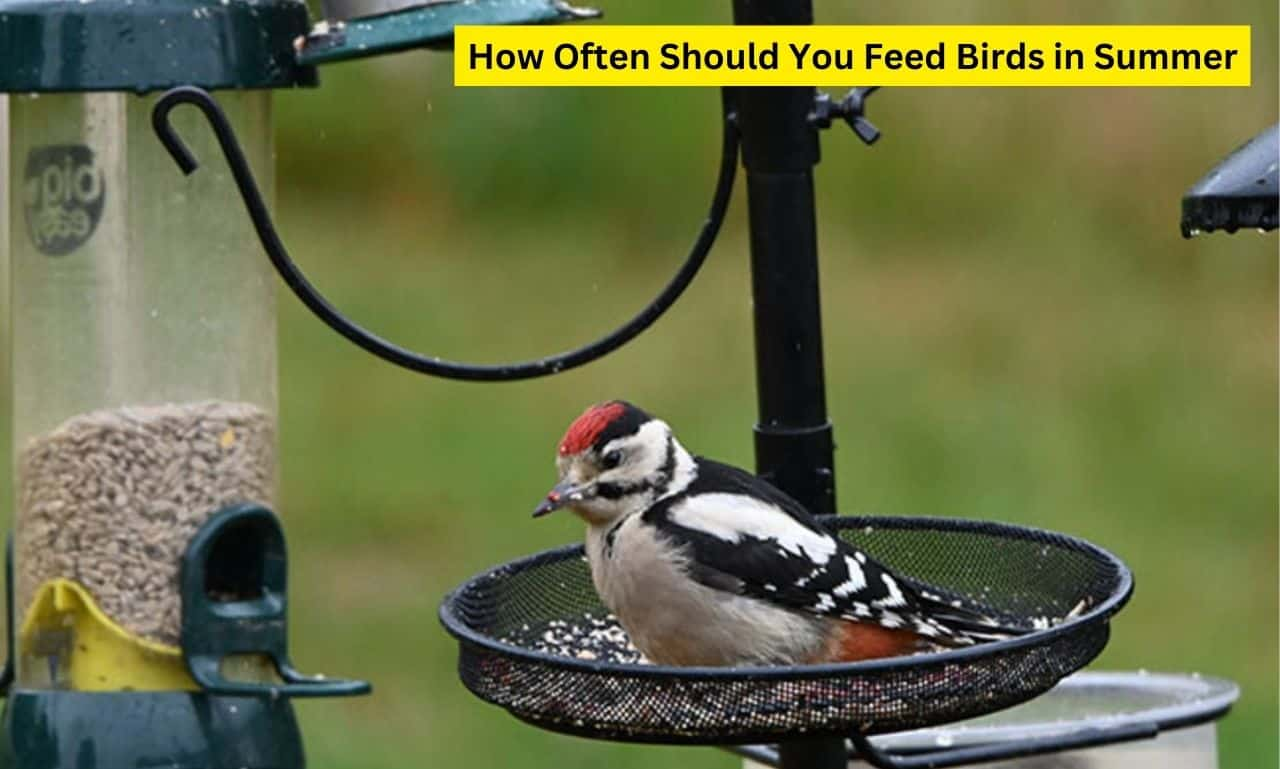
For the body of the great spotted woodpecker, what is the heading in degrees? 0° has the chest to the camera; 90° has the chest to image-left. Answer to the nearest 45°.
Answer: approximately 90°

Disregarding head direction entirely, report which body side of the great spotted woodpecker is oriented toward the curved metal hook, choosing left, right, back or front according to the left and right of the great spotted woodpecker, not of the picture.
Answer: front

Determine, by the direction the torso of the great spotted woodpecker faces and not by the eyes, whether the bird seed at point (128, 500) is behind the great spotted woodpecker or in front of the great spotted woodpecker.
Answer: in front
